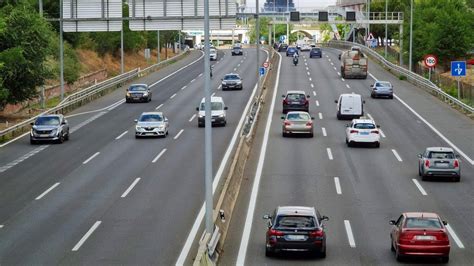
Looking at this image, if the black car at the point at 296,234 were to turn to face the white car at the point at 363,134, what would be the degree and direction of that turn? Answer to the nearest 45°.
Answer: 0° — it already faces it

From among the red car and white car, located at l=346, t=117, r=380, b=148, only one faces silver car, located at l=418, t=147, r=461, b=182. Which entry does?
the red car

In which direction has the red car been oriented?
away from the camera

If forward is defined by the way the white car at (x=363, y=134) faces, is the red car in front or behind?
behind

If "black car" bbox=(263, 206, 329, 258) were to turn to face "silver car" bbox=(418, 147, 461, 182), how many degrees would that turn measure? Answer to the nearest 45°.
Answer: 0° — it already faces it

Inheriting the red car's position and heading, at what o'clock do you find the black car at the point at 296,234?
The black car is roughly at 9 o'clock from the red car.

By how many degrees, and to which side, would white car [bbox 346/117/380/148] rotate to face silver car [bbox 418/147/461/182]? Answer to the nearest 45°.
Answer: approximately 180°

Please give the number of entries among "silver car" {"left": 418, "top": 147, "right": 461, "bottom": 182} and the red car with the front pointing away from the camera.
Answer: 2

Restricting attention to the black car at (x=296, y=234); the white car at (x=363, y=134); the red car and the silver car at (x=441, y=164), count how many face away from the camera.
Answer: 4

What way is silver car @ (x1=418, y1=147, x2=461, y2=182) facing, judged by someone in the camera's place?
facing away from the viewer

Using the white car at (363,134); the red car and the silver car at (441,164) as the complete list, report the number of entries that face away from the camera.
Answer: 3

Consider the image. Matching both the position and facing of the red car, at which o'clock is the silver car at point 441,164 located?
The silver car is roughly at 12 o'clock from the red car.

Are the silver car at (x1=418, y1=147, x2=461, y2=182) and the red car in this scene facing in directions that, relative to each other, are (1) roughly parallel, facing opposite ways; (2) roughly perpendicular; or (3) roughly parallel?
roughly parallel

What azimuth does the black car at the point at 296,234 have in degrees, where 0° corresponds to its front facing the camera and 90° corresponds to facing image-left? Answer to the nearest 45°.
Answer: approximately 180°

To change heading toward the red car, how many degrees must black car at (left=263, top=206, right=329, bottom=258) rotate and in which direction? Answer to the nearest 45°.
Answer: approximately 90° to its right

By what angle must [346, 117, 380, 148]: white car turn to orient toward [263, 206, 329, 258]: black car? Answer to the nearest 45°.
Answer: approximately 180°

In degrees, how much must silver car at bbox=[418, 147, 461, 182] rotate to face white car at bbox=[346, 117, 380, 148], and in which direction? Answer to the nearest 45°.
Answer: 0° — it already faces it

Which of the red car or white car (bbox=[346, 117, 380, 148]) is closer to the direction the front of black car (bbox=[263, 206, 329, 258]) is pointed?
the white car

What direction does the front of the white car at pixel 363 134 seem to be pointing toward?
away from the camera
